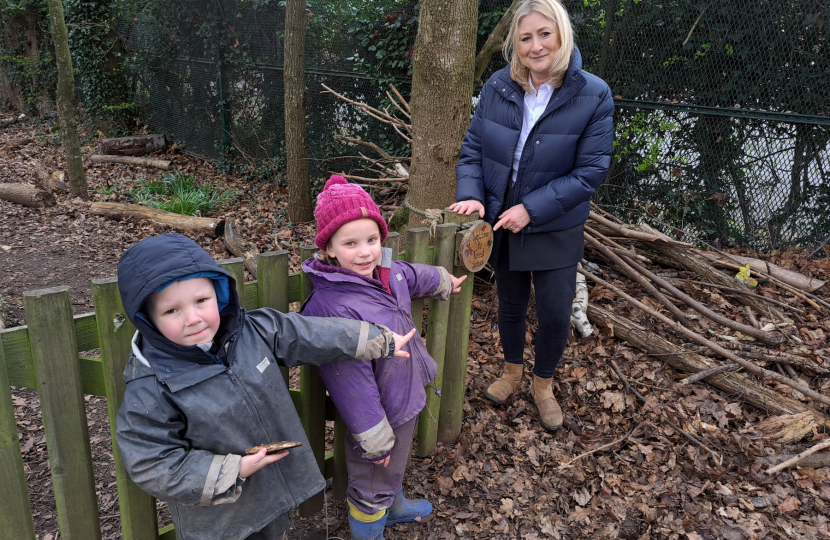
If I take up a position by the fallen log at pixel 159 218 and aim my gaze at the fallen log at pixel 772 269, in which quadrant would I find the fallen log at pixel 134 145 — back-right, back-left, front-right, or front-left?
back-left

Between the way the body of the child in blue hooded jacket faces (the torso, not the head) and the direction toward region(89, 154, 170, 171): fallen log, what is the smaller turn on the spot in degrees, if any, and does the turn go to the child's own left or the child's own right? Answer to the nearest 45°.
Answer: approximately 135° to the child's own left

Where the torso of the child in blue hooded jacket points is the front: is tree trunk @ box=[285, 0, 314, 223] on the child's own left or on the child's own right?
on the child's own left

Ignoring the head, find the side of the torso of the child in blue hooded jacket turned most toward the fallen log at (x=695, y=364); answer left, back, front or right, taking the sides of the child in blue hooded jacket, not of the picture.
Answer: left

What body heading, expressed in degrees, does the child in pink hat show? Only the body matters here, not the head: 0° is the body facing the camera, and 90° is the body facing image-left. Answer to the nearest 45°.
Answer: approximately 315°

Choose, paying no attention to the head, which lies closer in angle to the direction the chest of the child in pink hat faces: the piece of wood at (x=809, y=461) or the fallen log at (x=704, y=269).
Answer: the piece of wood

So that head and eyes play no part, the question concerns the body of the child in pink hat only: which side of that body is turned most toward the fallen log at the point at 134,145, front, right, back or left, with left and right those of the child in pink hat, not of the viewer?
back

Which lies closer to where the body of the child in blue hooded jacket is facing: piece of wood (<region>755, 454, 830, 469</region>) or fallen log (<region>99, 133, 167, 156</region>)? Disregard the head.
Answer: the piece of wood

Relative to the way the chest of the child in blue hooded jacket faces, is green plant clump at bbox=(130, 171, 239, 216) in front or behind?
behind

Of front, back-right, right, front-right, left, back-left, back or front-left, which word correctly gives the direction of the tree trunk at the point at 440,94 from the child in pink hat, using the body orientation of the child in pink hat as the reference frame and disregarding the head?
back-left

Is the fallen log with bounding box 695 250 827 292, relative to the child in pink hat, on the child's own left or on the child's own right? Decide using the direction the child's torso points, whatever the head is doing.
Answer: on the child's own left
